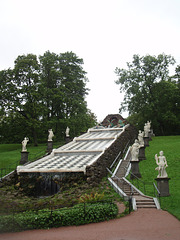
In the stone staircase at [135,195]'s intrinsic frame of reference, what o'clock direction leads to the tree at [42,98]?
The tree is roughly at 5 o'clock from the stone staircase.

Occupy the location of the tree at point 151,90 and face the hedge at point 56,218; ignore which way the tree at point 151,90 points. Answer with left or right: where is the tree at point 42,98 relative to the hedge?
right

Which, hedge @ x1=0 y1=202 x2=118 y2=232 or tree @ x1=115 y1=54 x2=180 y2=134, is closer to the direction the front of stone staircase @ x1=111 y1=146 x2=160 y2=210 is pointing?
the hedge

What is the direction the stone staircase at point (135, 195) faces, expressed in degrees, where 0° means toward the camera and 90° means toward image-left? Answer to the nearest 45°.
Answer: approximately 0°

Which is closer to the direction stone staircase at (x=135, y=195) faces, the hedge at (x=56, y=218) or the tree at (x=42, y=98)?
the hedge

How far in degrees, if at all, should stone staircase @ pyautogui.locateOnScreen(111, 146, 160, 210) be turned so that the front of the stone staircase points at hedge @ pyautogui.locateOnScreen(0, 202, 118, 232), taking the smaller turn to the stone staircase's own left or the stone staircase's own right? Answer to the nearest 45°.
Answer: approximately 45° to the stone staircase's own right

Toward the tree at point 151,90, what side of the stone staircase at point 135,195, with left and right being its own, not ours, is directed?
back
